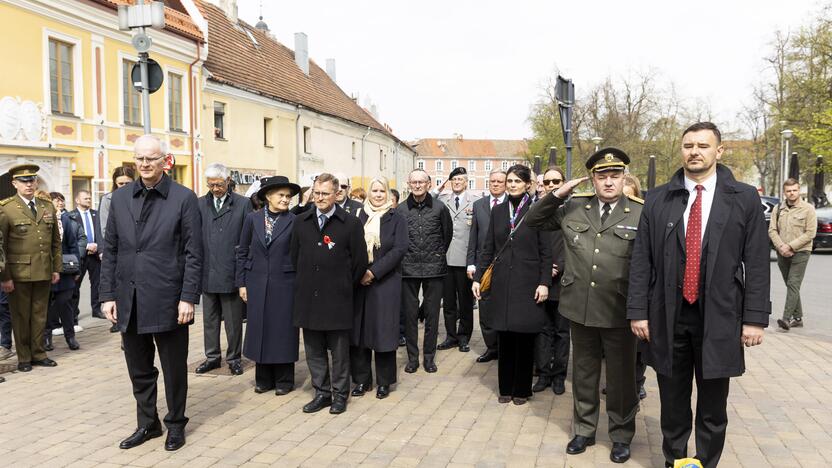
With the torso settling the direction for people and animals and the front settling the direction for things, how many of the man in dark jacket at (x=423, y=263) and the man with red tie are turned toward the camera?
2

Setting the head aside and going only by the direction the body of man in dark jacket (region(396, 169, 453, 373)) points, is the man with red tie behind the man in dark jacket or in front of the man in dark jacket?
in front

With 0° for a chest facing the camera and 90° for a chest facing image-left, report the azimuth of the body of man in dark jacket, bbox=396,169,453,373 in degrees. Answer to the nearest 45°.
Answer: approximately 0°

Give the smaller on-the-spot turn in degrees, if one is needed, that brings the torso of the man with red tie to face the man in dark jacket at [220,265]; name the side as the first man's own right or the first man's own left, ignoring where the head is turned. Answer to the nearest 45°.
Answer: approximately 90° to the first man's own right

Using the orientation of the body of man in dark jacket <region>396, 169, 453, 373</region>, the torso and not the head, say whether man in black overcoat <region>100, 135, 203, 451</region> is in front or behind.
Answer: in front

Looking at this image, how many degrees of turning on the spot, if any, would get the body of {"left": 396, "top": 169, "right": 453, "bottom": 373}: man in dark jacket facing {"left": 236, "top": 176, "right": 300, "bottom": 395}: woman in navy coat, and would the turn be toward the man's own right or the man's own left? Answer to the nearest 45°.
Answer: approximately 45° to the man's own right

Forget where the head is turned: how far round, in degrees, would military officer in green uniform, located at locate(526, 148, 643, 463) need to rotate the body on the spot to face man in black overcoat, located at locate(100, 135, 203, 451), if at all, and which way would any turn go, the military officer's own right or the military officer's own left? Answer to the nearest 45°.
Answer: approximately 90° to the military officer's own right

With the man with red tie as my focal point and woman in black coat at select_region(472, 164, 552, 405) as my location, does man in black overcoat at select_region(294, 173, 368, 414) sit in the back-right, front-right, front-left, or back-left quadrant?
back-right

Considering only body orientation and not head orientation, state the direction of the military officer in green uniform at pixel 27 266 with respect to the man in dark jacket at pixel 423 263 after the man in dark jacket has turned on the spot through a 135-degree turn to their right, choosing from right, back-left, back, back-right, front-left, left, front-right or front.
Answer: front-left

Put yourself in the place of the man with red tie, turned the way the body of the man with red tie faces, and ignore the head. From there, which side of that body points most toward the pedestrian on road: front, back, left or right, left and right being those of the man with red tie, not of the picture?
back
